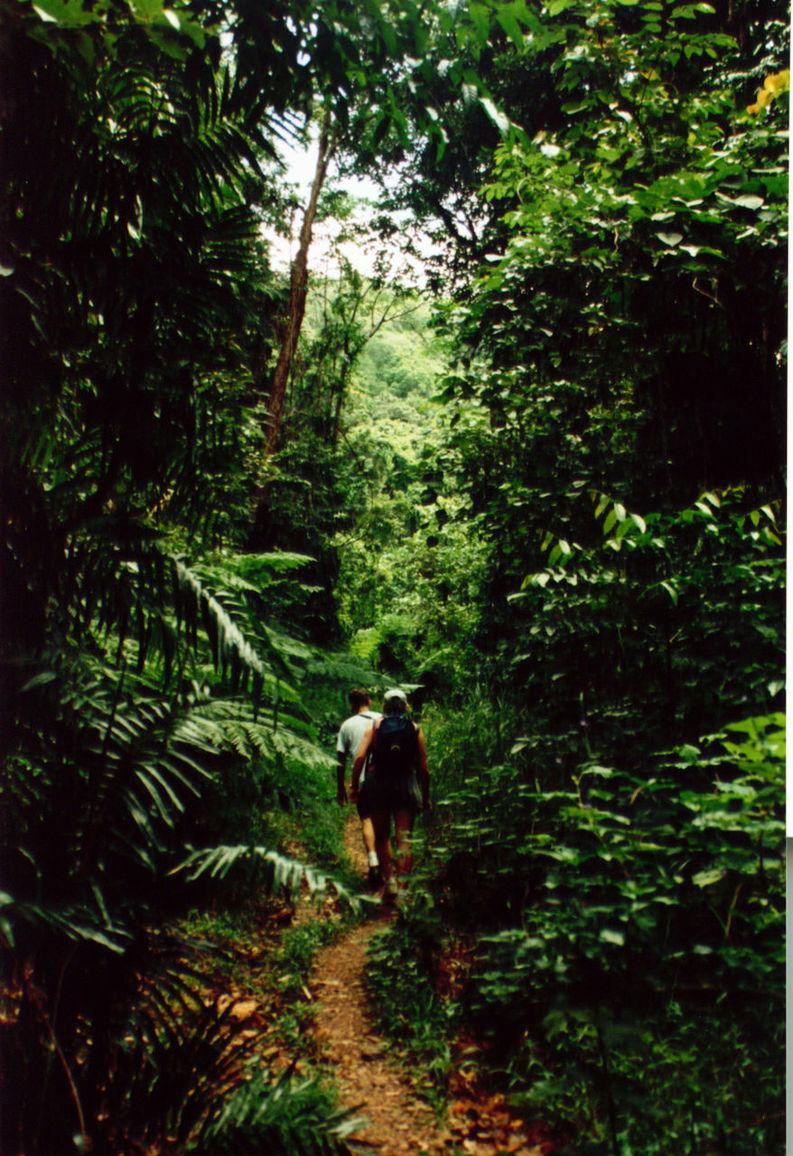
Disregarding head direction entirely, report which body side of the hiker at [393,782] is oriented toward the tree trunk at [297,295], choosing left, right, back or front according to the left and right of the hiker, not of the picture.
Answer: front

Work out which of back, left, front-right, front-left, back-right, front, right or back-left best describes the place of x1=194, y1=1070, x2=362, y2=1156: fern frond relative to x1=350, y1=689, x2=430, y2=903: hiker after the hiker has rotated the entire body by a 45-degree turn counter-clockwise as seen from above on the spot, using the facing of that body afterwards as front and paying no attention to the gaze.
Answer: back-left

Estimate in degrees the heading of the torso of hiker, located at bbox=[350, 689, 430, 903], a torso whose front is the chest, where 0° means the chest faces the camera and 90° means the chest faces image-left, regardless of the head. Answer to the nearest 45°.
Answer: approximately 180°

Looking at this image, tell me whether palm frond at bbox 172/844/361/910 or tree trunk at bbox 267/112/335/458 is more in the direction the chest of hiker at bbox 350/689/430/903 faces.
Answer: the tree trunk
